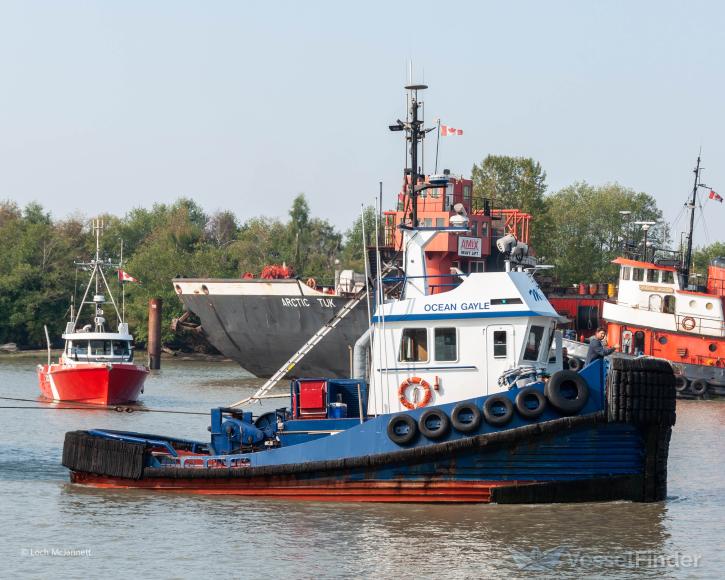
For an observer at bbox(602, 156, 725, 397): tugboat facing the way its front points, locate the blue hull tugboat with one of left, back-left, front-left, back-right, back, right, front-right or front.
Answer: left

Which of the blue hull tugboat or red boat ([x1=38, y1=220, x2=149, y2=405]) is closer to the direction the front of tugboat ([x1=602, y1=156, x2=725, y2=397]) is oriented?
the red boat

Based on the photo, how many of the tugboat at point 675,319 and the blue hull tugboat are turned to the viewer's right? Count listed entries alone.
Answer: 1

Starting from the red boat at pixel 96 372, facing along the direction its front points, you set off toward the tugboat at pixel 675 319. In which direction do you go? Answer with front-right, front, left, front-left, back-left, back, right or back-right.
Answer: left

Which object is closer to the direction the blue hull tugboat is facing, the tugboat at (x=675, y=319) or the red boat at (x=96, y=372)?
the tugboat

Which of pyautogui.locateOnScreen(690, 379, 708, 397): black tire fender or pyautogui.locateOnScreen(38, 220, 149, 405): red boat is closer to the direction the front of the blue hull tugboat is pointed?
the black tire fender

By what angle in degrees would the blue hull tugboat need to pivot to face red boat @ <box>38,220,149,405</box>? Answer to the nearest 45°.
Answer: approximately 135° to its left

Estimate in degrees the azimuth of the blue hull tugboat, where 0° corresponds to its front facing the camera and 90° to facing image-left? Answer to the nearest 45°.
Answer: approximately 270°

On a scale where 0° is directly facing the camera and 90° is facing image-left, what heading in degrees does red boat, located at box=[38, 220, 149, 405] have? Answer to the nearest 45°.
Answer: approximately 0°

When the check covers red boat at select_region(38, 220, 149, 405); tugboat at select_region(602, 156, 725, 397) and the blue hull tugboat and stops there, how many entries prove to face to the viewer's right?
1

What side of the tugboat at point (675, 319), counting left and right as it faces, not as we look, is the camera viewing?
left

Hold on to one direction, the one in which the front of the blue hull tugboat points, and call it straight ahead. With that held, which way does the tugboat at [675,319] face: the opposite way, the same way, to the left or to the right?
the opposite way
